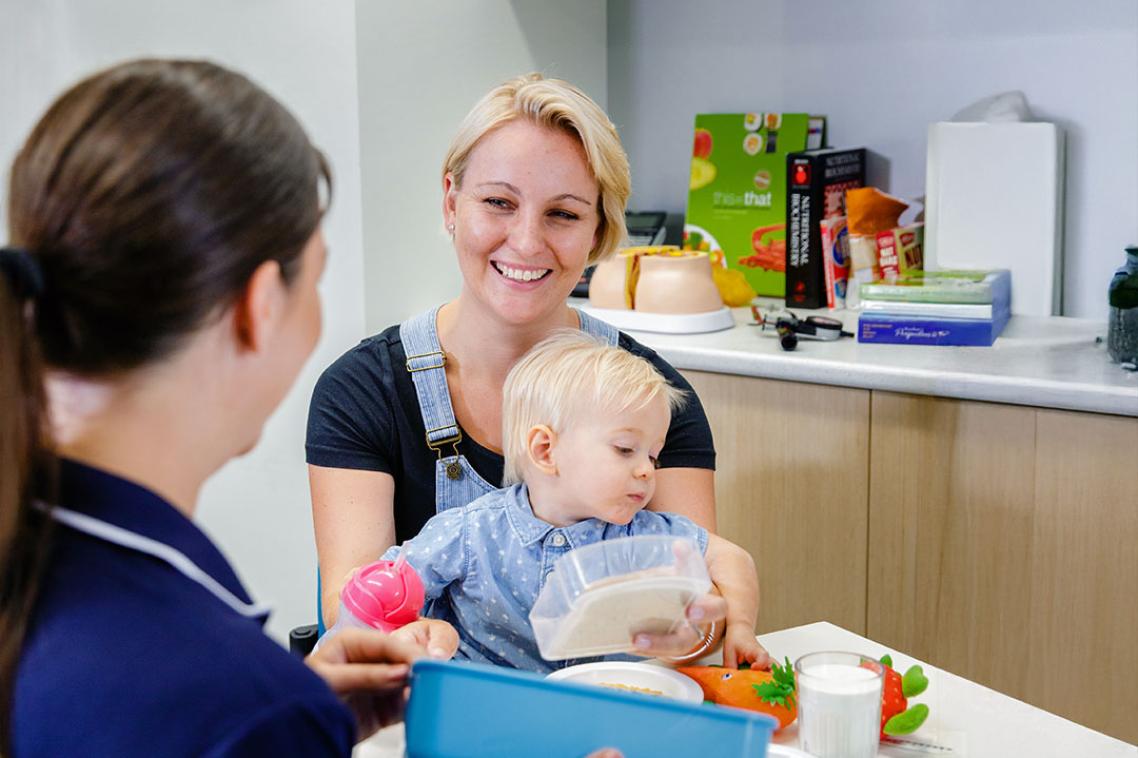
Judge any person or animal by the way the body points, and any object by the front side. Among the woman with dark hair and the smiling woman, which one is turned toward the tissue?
the woman with dark hair

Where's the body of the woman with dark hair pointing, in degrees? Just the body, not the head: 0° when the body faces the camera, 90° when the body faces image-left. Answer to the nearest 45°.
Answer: approximately 225°

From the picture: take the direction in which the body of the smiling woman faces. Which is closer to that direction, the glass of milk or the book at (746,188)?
the glass of milk

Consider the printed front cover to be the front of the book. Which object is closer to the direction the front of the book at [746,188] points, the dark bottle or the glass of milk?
the glass of milk

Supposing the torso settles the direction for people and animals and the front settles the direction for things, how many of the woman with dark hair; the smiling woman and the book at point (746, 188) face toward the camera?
2

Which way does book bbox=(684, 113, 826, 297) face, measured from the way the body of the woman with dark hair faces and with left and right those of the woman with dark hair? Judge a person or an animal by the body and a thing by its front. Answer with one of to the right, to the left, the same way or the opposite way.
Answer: the opposite way

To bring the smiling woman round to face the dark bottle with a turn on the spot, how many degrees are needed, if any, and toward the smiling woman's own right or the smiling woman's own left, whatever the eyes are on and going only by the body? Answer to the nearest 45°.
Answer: approximately 90° to the smiling woman's own left

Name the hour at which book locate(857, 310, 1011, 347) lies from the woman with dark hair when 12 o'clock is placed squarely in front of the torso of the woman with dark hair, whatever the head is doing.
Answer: The book is roughly at 12 o'clock from the woman with dark hair.
